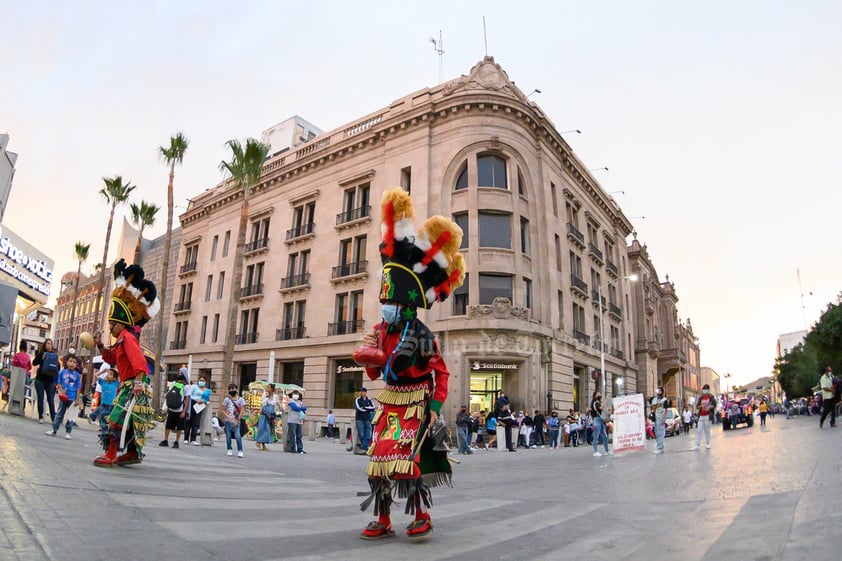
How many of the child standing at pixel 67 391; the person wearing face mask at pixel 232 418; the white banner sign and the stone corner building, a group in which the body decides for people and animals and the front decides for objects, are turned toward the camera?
4

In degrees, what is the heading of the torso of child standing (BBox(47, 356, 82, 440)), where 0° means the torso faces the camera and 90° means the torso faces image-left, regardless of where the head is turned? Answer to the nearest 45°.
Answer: approximately 0°

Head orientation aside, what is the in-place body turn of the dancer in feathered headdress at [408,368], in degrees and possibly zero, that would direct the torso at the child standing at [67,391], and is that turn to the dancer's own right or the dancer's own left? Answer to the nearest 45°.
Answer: approximately 90° to the dancer's own right

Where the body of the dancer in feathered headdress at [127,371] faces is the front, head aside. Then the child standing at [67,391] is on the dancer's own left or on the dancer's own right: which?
on the dancer's own right

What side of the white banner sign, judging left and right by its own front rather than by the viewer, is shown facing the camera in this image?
front

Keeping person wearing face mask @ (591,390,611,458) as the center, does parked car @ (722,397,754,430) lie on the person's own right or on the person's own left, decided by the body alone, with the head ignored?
on the person's own left

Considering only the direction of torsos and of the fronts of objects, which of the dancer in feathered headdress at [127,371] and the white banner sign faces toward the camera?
the white banner sign

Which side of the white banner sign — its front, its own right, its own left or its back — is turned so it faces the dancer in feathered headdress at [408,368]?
front

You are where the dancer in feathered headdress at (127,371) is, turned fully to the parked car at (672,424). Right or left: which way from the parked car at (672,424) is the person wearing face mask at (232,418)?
left

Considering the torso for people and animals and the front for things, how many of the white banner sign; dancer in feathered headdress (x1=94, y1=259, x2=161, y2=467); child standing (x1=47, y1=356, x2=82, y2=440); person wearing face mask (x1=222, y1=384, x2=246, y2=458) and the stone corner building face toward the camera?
4

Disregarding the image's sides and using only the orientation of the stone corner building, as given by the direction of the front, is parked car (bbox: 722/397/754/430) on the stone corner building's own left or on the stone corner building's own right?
on the stone corner building's own left

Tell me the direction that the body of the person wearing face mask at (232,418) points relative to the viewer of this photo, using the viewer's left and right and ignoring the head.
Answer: facing the viewer

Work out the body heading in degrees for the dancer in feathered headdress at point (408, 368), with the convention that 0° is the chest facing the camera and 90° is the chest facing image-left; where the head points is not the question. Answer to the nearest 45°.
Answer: approximately 45°
